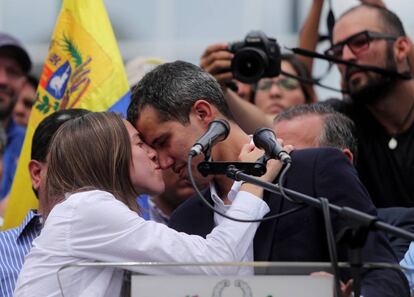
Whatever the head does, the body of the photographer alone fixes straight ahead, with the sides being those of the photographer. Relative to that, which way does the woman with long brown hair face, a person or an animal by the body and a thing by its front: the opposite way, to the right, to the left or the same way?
to the left

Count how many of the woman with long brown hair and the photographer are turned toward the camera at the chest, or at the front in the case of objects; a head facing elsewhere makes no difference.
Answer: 1

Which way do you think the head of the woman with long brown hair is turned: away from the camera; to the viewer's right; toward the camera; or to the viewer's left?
to the viewer's right

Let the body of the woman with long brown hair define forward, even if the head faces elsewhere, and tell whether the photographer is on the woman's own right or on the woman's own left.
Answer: on the woman's own left

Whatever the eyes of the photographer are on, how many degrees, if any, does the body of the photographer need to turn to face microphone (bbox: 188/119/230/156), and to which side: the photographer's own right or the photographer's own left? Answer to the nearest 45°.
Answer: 0° — they already face it

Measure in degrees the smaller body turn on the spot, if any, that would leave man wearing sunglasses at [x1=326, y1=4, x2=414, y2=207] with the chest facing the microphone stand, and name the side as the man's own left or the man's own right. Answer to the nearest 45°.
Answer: approximately 45° to the man's own left
